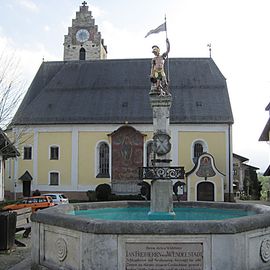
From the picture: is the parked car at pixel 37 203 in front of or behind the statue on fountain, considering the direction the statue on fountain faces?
behind

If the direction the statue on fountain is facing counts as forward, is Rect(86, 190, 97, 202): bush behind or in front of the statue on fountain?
behind

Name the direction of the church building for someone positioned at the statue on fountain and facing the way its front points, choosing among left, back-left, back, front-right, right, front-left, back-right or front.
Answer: back

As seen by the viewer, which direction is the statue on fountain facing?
toward the camera

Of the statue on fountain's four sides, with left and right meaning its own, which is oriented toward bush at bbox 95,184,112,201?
back

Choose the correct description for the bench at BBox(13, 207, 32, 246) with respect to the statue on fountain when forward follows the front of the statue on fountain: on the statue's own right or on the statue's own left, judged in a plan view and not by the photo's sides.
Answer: on the statue's own right
